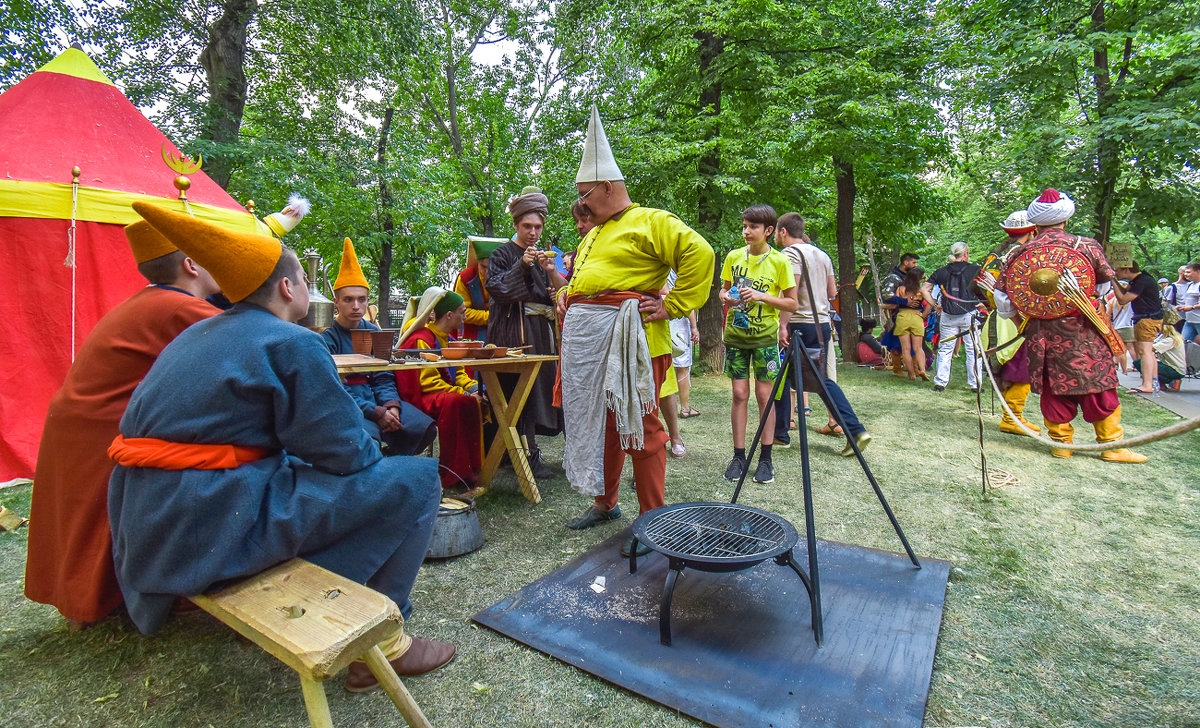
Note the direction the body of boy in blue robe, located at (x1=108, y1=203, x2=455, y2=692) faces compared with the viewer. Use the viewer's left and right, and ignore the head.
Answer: facing away from the viewer and to the right of the viewer

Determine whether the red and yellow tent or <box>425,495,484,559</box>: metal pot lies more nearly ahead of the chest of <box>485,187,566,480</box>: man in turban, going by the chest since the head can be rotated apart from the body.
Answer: the metal pot

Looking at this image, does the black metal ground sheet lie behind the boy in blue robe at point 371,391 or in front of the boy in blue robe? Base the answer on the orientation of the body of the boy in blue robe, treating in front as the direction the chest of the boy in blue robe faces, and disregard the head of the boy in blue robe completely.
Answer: in front

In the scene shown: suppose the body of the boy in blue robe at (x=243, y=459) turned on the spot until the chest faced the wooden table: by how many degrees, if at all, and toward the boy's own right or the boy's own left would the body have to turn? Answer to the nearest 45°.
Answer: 0° — they already face it

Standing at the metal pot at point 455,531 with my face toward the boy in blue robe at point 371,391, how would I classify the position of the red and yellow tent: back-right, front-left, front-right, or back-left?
front-left

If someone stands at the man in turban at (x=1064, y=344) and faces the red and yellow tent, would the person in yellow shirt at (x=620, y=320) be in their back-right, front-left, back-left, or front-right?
front-left

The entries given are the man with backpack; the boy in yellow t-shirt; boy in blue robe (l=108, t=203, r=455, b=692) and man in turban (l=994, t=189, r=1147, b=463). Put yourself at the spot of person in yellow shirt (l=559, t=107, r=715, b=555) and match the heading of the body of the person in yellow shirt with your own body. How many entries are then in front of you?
1

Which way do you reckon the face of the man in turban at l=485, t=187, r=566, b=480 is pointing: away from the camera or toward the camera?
toward the camera

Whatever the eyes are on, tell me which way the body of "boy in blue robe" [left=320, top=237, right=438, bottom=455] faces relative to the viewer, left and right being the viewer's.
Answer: facing the viewer and to the right of the viewer

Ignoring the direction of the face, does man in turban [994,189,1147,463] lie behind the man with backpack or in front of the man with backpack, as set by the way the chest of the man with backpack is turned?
behind

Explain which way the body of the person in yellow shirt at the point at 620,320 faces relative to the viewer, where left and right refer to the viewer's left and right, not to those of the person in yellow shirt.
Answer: facing the viewer and to the left of the viewer

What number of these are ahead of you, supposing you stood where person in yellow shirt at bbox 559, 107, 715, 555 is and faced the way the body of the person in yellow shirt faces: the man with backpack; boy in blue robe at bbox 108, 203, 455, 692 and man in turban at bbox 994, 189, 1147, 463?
1

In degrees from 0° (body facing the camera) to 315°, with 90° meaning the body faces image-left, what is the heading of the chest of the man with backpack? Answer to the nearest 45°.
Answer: approximately 180°

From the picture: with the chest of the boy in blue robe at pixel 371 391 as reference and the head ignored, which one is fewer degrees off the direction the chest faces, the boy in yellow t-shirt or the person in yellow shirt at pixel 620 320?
the person in yellow shirt

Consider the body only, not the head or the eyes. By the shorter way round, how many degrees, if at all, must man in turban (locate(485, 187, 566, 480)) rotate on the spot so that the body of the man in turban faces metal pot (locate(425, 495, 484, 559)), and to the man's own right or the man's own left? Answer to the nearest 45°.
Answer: approximately 45° to the man's own right

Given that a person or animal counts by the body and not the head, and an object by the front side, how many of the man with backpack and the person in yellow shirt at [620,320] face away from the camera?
1

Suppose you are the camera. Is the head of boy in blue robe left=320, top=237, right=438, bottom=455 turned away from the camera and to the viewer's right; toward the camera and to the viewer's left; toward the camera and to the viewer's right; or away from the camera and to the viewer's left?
toward the camera and to the viewer's right
